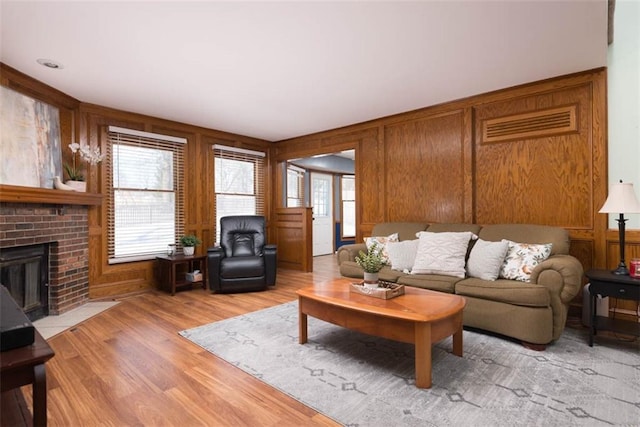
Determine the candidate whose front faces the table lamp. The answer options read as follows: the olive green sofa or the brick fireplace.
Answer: the brick fireplace

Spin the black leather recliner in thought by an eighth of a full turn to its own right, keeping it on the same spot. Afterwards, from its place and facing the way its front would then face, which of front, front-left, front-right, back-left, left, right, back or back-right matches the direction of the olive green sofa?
left

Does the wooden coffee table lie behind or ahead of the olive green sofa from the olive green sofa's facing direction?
ahead

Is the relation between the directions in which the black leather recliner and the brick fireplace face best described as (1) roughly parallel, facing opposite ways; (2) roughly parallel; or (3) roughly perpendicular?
roughly perpendicular

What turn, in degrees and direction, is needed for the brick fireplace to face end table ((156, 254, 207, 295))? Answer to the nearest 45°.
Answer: approximately 45° to its left

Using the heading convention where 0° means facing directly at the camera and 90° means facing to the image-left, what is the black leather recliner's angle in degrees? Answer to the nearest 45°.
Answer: approximately 0°

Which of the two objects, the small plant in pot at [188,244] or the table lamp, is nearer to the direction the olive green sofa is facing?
the small plant in pot

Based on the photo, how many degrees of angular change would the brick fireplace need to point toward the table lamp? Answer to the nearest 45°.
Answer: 0° — it already faces it

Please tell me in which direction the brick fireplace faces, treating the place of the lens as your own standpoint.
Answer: facing the viewer and to the right of the viewer

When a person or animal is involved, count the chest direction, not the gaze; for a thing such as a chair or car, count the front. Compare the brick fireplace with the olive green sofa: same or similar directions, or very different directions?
very different directions

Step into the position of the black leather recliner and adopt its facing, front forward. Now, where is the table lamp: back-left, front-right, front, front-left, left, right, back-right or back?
front-left

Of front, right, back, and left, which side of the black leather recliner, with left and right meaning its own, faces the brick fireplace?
right

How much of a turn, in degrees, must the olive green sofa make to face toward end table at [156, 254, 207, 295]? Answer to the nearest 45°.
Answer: approximately 45° to its right

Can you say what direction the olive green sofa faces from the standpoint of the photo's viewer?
facing the viewer and to the left of the viewer

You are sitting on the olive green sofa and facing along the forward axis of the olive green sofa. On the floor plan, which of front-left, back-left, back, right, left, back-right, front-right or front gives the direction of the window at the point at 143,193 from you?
front-right

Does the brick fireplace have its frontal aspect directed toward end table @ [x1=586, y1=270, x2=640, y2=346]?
yes

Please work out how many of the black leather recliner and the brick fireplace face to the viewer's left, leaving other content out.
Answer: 0
